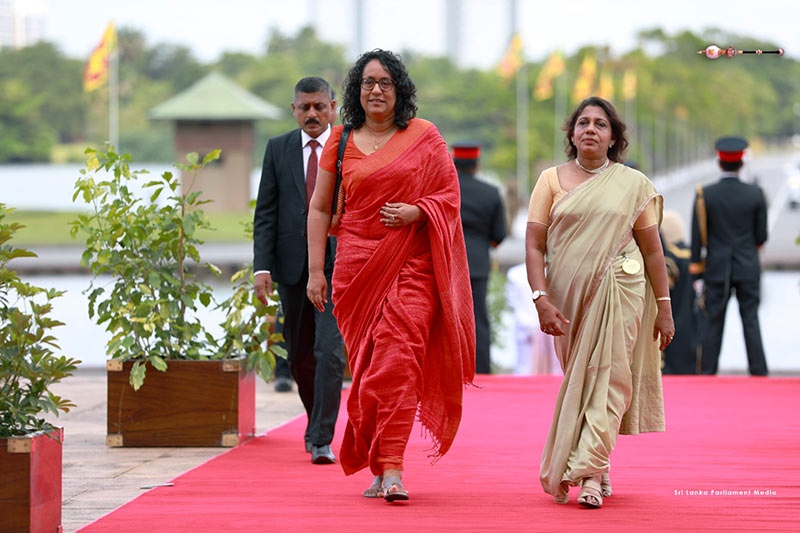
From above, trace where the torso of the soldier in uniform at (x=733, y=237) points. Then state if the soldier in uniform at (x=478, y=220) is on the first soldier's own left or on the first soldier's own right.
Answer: on the first soldier's own left

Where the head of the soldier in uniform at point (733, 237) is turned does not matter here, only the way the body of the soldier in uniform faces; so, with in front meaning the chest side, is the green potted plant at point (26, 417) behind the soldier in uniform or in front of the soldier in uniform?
behind

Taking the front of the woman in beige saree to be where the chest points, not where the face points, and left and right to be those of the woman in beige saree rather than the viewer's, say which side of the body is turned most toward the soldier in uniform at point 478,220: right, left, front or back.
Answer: back

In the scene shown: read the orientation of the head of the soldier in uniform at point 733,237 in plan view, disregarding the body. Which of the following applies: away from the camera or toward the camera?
away from the camera

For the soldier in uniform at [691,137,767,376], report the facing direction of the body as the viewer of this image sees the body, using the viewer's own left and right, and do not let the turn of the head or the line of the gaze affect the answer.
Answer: facing away from the viewer

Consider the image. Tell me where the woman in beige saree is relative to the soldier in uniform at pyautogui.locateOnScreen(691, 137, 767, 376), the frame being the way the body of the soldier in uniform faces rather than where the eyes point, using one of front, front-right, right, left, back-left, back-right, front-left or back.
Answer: back

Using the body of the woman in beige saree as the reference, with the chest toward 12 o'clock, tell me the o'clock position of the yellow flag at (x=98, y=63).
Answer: The yellow flag is roughly at 5 o'clock from the woman in beige saree.

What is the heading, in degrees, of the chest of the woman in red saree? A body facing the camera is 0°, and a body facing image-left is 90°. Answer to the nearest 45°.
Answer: approximately 0°

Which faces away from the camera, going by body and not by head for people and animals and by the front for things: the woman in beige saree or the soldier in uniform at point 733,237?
the soldier in uniform
